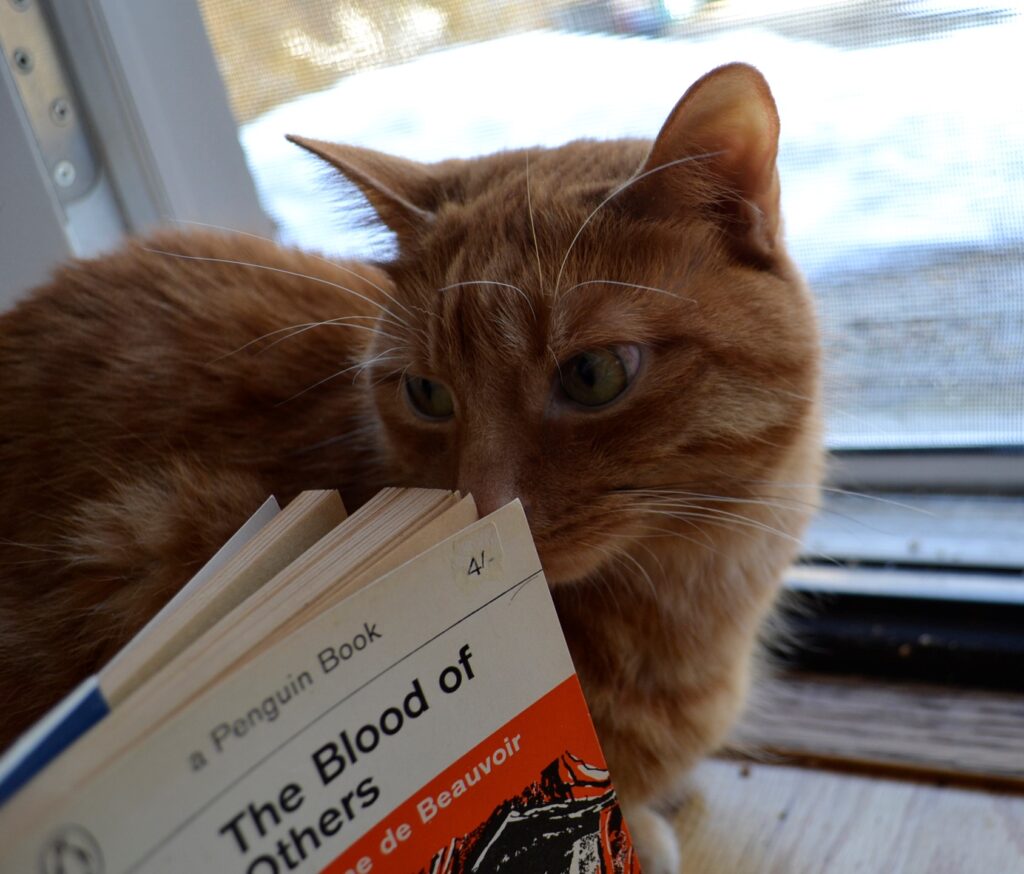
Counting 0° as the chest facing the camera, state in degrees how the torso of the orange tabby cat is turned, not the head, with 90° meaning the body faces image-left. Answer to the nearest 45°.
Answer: approximately 315°
